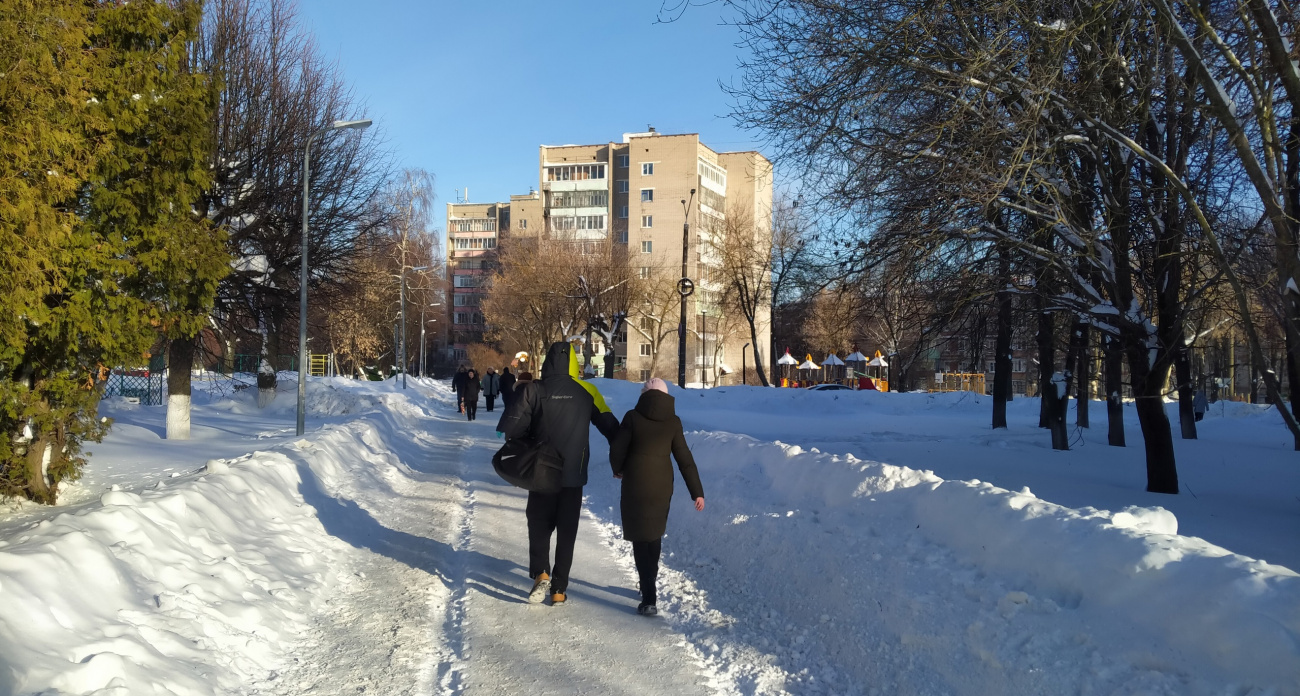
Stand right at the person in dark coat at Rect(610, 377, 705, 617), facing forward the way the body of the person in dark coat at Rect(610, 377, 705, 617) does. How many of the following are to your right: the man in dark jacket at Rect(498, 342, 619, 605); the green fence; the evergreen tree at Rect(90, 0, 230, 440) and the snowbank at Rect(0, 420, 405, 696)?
0

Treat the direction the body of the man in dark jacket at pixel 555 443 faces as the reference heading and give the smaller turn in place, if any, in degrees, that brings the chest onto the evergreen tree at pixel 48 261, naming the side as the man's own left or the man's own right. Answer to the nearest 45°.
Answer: approximately 90° to the man's own left

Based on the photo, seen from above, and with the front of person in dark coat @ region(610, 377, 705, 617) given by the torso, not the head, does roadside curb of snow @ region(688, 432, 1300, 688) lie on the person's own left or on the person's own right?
on the person's own right

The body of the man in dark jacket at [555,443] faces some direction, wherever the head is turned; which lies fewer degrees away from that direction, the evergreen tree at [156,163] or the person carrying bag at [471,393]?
the person carrying bag

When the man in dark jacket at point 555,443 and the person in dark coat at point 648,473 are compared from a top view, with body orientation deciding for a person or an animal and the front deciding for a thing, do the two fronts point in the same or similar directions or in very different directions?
same or similar directions

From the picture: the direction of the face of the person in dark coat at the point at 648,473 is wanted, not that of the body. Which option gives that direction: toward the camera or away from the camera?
away from the camera

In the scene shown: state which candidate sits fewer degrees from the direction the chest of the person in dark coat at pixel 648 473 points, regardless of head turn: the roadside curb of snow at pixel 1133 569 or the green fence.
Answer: the green fence

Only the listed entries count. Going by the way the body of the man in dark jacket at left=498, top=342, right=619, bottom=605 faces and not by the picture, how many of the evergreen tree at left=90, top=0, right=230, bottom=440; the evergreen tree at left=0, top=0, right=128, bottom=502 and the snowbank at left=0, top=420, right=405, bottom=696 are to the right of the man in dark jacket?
0

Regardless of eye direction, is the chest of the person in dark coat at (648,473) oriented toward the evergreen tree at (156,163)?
no

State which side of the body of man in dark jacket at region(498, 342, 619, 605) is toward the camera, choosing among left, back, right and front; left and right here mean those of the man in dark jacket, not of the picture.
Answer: back

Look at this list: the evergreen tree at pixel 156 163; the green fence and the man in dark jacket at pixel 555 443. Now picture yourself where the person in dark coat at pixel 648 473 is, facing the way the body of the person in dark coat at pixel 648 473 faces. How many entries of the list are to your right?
0

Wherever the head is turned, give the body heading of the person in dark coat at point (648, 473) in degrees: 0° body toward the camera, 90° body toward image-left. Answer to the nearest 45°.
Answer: approximately 180°

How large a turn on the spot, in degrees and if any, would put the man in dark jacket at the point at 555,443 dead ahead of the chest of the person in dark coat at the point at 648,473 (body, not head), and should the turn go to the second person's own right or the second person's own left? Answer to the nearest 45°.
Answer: approximately 90° to the second person's own left

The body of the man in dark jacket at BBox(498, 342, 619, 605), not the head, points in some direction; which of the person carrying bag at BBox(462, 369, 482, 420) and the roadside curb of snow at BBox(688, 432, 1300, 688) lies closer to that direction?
the person carrying bag

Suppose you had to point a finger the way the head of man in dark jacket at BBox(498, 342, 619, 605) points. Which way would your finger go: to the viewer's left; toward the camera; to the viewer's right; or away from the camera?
away from the camera

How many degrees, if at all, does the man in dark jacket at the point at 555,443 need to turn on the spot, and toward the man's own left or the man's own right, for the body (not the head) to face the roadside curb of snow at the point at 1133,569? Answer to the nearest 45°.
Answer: approximately 135° to the man's own right

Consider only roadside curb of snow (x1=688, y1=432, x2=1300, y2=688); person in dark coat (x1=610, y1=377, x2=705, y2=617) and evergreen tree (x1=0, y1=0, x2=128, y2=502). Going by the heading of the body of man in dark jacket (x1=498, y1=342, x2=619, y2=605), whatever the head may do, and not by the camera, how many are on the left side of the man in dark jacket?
1
